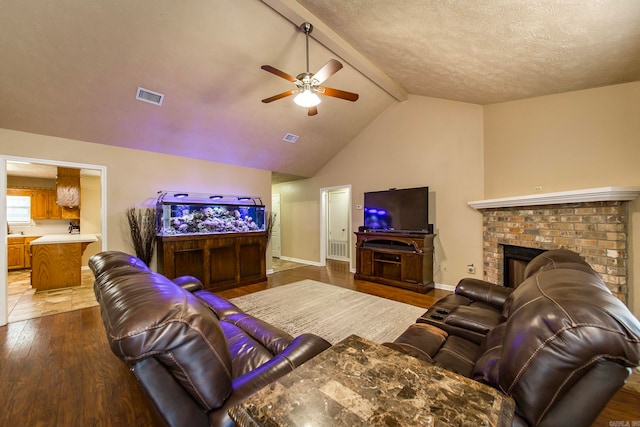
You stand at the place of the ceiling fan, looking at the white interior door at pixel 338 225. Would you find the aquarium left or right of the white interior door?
left

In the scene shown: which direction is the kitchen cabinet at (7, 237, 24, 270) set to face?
toward the camera

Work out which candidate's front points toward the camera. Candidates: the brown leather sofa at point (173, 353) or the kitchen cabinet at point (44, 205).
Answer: the kitchen cabinet

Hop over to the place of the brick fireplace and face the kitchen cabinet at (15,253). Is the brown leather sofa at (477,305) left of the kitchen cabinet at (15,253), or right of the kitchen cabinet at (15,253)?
left

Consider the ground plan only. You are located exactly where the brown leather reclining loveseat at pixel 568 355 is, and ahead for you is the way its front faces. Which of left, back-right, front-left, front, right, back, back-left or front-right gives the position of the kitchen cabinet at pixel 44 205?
front-left

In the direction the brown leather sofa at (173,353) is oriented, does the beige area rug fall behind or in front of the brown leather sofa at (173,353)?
in front

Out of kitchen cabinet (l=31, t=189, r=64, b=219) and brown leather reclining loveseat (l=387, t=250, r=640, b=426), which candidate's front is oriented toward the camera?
the kitchen cabinet

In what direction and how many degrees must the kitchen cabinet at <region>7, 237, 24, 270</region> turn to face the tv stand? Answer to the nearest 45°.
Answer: approximately 45° to its left

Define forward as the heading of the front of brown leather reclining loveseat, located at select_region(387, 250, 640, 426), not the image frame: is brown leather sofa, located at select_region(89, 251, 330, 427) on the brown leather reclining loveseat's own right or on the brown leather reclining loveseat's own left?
on the brown leather reclining loveseat's own left

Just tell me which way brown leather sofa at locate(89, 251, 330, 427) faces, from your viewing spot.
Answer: facing away from the viewer and to the right of the viewer

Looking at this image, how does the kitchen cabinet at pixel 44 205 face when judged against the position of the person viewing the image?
facing the viewer

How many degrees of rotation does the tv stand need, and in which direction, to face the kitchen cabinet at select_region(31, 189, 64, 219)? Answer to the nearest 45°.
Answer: approximately 45° to its right

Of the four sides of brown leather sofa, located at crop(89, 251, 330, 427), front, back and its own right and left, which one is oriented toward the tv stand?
front
